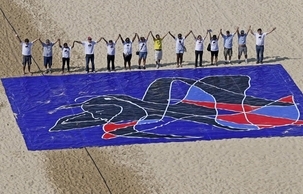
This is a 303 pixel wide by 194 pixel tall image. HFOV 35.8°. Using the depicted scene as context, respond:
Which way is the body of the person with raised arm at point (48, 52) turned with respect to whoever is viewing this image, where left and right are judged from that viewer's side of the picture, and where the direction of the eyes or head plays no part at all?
facing the viewer

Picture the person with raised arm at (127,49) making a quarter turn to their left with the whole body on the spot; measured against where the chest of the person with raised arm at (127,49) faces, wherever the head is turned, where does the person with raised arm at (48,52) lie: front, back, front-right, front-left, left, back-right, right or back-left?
back

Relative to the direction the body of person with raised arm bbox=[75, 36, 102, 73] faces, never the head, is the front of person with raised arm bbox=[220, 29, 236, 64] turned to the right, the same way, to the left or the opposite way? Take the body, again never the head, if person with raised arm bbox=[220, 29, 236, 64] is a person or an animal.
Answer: the same way

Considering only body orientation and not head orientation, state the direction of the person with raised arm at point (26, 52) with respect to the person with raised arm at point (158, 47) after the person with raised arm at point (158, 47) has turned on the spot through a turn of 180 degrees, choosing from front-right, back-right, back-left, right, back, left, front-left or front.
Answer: left

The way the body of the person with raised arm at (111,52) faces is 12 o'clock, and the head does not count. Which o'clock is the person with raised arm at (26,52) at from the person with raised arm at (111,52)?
the person with raised arm at (26,52) is roughly at 3 o'clock from the person with raised arm at (111,52).

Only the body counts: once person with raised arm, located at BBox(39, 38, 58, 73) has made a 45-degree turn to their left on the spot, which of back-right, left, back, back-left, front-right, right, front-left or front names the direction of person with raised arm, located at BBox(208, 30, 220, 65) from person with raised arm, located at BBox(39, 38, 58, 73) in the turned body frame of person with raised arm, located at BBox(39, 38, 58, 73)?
front-left

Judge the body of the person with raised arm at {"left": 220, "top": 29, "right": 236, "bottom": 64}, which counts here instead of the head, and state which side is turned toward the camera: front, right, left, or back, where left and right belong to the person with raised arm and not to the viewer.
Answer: front

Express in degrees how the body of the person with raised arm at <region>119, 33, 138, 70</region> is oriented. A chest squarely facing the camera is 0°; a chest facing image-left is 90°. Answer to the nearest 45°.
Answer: approximately 0°

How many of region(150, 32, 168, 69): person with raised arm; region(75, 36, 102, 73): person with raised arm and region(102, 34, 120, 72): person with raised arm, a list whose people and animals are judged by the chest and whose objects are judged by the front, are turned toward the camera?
3

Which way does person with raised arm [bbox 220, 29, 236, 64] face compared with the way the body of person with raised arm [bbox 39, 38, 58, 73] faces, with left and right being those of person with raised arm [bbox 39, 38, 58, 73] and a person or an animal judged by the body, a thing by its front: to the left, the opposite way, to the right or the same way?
the same way

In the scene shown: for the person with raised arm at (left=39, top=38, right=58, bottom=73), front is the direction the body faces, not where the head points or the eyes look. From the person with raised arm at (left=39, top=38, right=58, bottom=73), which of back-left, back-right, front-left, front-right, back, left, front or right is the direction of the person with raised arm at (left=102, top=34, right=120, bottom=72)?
left

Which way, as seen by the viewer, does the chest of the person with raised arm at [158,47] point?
toward the camera

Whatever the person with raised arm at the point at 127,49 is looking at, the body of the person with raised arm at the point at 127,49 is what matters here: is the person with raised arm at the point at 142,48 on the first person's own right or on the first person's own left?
on the first person's own left

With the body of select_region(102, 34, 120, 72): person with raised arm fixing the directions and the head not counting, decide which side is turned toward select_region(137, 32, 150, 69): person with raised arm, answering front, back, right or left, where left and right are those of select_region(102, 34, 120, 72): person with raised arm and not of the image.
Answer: left

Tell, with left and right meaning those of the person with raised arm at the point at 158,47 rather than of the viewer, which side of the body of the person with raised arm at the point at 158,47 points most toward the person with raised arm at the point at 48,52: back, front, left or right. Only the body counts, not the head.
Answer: right
